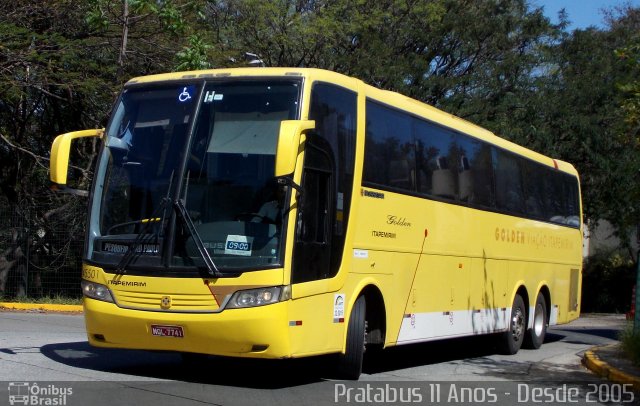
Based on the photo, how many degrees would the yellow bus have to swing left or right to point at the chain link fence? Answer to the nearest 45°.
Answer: approximately 90° to its right

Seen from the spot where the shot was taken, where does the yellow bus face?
facing the viewer and to the left of the viewer
